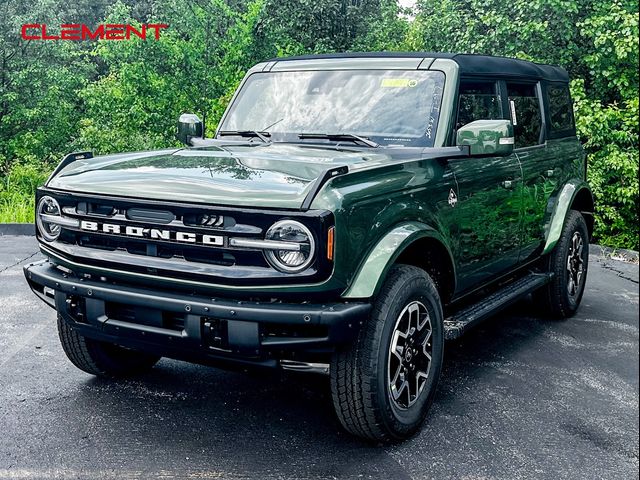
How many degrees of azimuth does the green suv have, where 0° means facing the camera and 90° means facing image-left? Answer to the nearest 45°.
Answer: approximately 45°
